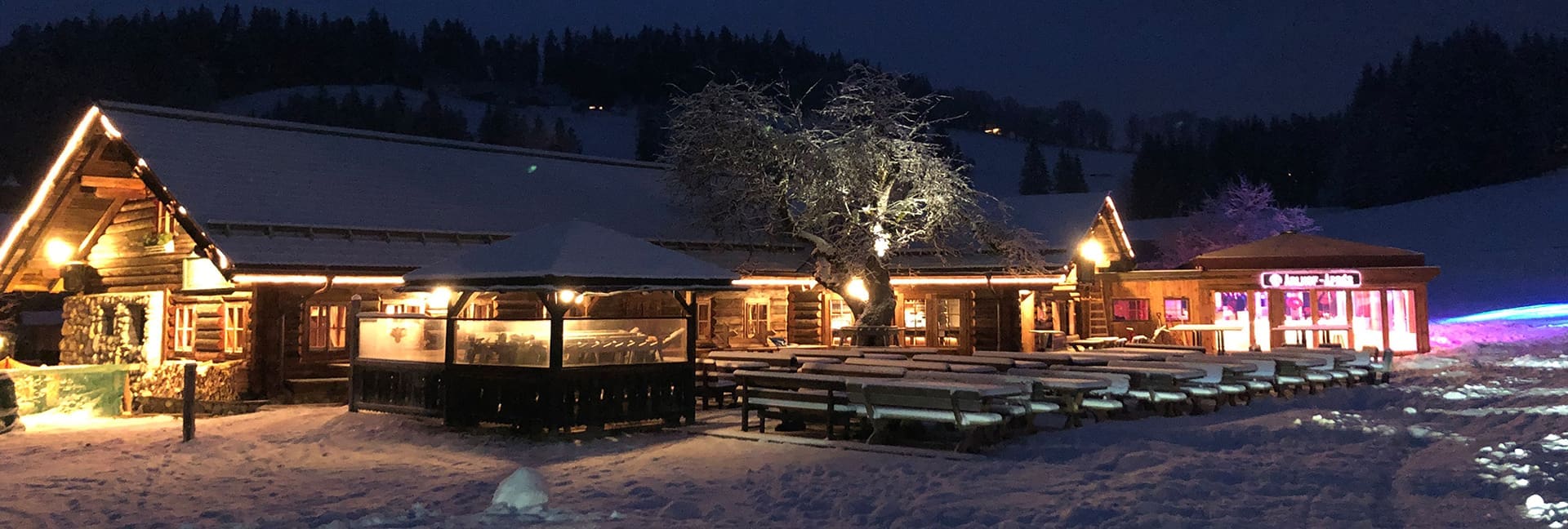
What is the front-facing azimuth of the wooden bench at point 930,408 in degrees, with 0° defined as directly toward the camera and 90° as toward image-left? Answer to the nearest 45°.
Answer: approximately 225°

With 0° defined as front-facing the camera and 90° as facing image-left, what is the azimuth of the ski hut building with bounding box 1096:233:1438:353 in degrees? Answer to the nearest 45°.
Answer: approximately 0°

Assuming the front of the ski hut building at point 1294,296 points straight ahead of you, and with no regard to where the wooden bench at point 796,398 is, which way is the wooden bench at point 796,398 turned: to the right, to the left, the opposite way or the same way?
the opposite way

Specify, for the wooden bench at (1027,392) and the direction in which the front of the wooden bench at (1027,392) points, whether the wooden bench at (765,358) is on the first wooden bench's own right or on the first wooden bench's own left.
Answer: on the first wooden bench's own left

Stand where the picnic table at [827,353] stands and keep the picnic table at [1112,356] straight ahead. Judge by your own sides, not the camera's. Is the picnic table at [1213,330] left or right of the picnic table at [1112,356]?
left

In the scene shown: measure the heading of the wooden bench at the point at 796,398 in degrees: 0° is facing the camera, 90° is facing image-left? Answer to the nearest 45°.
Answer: approximately 225°

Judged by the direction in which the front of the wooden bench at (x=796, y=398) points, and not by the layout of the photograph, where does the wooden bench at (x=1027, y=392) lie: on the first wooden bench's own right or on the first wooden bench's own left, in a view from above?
on the first wooden bench's own right

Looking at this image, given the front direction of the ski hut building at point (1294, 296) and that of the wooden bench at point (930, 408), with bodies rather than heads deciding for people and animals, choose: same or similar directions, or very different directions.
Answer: very different directions
